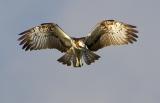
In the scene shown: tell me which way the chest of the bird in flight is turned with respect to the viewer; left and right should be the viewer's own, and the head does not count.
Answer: facing the viewer
